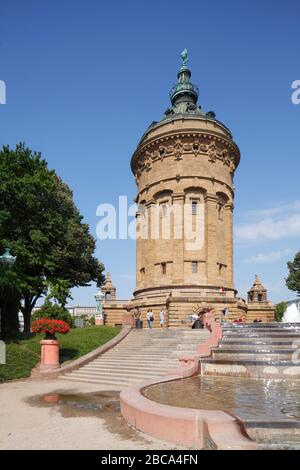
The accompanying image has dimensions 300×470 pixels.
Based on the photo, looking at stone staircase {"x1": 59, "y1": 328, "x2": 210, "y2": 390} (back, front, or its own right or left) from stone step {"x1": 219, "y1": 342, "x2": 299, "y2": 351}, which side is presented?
left

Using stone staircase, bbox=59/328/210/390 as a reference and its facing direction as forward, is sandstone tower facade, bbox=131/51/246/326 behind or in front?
behind

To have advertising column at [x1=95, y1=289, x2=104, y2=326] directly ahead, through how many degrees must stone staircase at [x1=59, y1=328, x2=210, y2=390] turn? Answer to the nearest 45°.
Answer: approximately 135° to its right

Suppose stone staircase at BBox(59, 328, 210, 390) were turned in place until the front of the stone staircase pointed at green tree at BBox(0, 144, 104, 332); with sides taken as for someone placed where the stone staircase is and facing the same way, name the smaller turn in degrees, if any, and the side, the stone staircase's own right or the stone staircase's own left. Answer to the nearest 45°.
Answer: approximately 90° to the stone staircase's own right

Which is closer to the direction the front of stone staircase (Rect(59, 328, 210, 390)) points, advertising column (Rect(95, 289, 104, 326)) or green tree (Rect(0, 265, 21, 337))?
the green tree

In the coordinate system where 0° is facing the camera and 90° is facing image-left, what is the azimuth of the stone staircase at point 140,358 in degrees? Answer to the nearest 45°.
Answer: approximately 45°
